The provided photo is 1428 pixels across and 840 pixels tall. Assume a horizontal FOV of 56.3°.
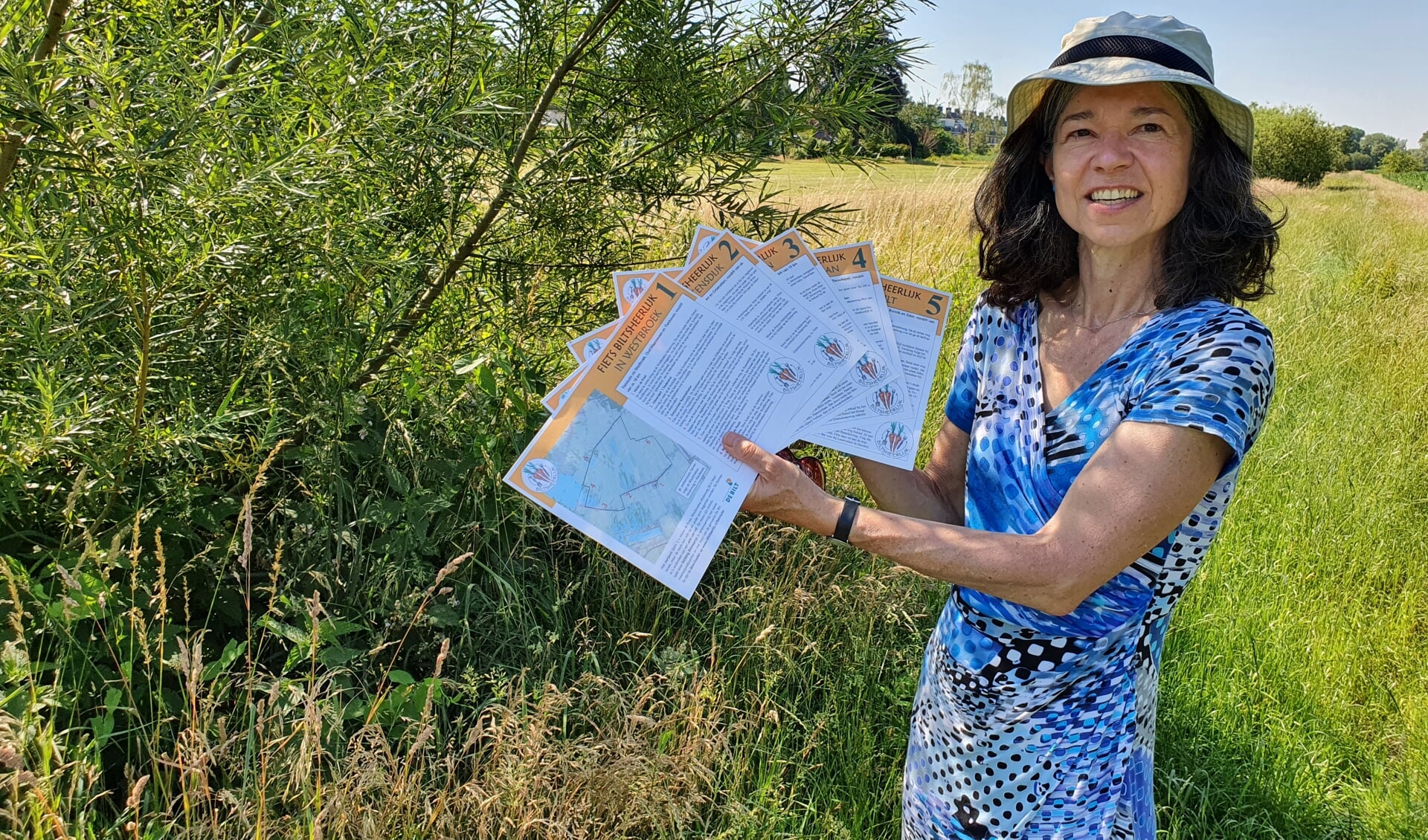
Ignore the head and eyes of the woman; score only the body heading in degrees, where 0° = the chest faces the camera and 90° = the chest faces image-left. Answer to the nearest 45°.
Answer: approximately 45°

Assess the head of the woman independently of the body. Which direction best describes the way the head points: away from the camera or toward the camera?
toward the camera

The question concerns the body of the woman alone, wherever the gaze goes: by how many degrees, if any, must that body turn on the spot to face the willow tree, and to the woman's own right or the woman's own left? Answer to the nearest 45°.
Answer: approximately 45° to the woman's own right
